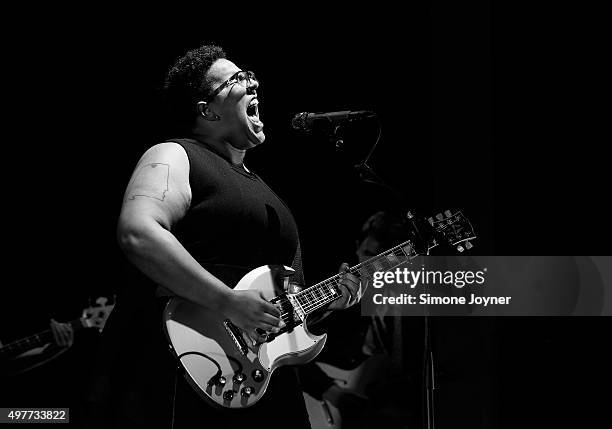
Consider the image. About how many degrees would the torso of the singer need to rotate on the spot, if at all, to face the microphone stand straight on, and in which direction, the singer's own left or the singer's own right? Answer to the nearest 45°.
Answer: approximately 45° to the singer's own left

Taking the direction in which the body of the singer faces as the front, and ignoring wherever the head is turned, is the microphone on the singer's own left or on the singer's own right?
on the singer's own left

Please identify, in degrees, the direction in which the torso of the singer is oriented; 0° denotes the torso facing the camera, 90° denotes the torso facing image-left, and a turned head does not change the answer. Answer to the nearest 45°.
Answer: approximately 270°

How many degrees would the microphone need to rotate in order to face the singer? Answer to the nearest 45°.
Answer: approximately 45° to its left

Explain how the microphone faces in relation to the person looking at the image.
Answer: facing to the left of the viewer

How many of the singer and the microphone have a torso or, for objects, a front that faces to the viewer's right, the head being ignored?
1

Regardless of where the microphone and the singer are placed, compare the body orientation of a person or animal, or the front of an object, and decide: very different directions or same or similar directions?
very different directions
